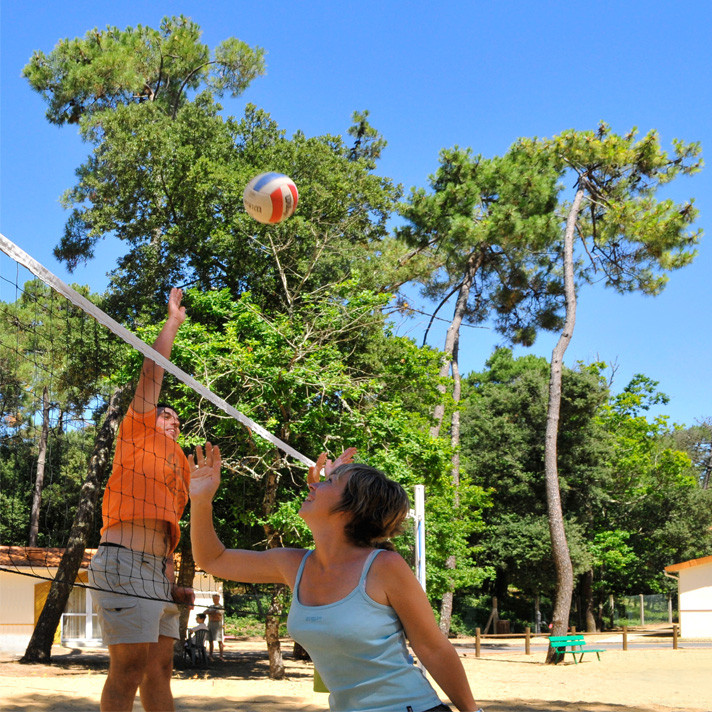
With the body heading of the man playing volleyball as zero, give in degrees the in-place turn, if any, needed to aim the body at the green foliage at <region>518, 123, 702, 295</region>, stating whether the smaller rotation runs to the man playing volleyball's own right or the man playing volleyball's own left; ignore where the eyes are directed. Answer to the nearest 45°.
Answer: approximately 90° to the man playing volleyball's own left

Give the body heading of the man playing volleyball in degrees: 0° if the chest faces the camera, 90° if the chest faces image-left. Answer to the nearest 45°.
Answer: approximately 315°

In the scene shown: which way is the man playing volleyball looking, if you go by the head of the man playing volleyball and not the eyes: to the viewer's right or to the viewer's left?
to the viewer's right

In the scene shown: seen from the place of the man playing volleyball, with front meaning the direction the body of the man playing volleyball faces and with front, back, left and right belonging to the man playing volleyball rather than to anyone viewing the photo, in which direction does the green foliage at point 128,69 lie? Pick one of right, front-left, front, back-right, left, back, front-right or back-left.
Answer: back-left

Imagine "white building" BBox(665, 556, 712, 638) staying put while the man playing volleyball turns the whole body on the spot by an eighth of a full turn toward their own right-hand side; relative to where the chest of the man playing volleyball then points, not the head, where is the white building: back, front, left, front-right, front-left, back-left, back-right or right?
back-left
